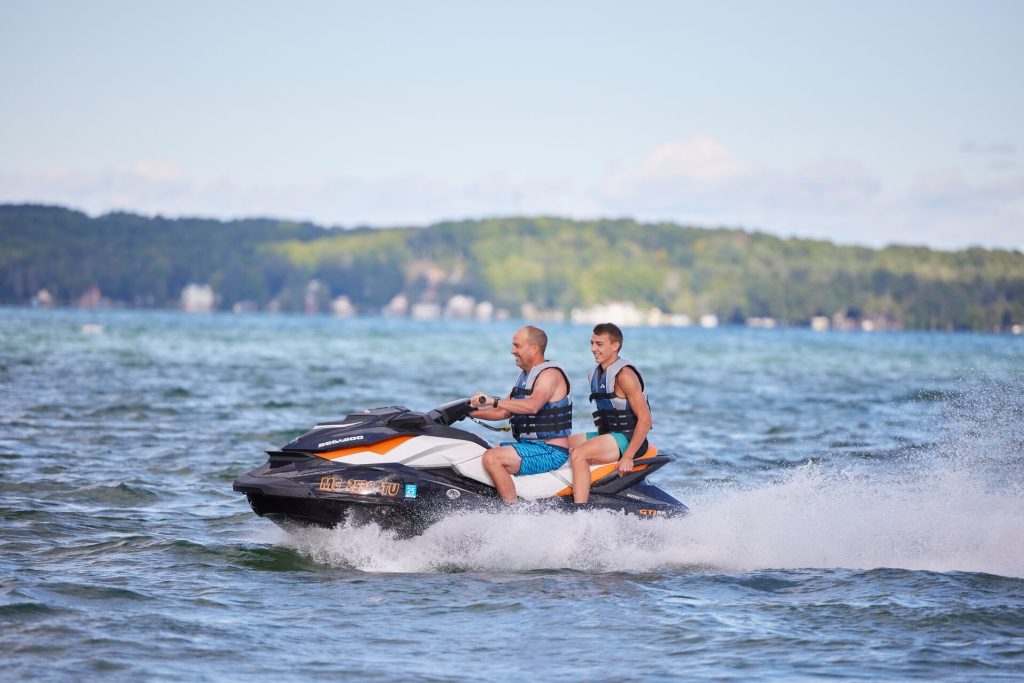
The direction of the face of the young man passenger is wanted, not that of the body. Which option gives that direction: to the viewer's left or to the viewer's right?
to the viewer's left

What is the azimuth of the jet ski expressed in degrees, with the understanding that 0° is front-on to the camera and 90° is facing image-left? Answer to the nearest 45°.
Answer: approximately 90°
